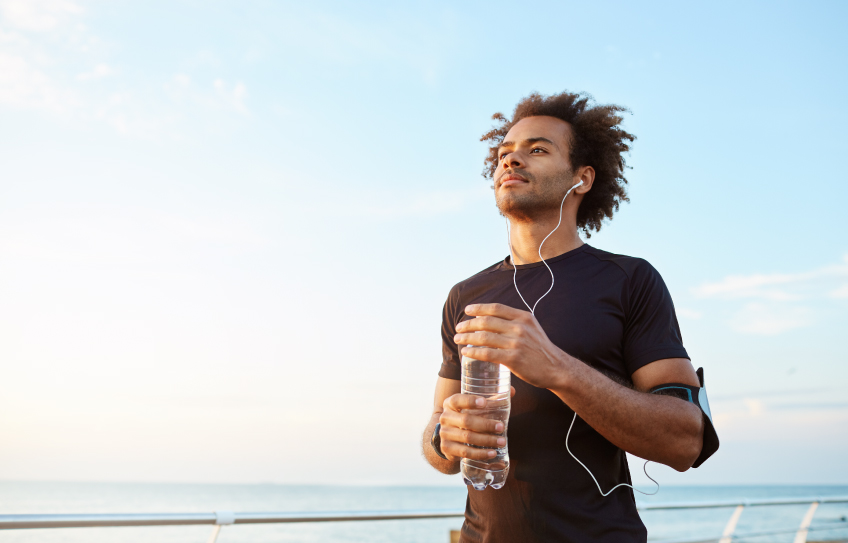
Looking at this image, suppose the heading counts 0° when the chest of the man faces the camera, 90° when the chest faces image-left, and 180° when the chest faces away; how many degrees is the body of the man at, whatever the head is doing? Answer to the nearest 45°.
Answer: approximately 45°

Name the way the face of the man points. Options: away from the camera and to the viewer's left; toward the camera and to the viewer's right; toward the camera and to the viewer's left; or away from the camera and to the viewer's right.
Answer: toward the camera and to the viewer's left
